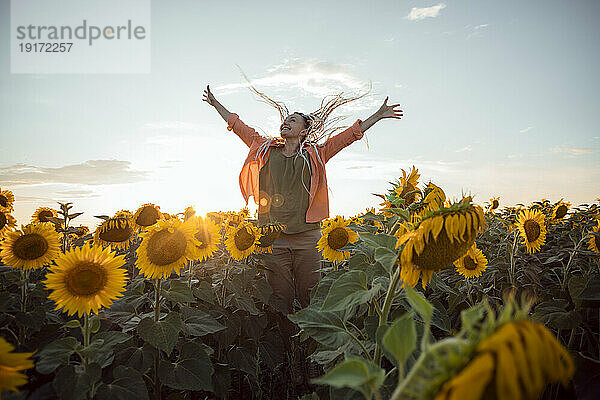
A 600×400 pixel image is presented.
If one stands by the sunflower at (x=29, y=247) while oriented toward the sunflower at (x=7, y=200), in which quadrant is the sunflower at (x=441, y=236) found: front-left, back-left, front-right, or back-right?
back-right

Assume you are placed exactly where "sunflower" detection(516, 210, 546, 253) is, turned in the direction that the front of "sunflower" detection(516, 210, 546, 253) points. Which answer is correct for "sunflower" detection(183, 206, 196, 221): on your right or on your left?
on your right

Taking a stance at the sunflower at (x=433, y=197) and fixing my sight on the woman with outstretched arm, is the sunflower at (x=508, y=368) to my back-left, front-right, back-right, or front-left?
back-left

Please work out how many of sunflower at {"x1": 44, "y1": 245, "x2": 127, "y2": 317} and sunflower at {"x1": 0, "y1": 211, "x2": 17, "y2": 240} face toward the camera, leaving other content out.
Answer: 2

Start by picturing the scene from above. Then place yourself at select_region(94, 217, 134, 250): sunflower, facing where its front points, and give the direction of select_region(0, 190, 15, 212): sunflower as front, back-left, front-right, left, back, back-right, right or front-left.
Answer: back-right

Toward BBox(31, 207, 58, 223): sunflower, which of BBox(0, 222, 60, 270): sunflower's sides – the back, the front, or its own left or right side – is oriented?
back
